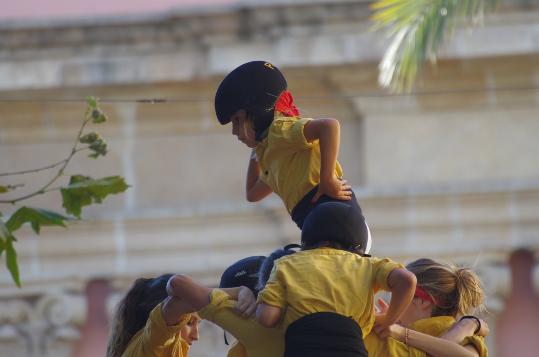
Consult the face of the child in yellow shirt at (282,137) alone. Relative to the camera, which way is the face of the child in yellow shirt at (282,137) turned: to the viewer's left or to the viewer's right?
to the viewer's left

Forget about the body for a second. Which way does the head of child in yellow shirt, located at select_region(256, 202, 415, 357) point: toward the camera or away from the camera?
away from the camera

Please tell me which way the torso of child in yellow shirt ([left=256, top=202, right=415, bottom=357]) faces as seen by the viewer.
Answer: away from the camera
